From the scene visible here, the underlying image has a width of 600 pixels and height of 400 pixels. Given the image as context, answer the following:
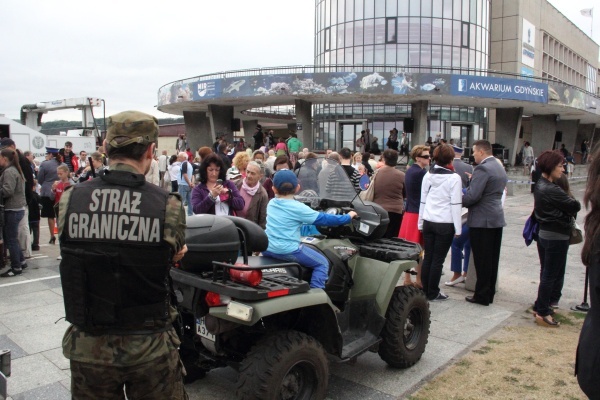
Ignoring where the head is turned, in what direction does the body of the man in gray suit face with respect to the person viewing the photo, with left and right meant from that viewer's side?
facing away from the viewer and to the left of the viewer

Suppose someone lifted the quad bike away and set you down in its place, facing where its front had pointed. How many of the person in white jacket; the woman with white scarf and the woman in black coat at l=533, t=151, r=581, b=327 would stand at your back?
0

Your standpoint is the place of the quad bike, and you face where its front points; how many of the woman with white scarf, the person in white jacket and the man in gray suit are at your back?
0

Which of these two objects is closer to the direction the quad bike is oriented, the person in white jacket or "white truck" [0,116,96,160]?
the person in white jacket

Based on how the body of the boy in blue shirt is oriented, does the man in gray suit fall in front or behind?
in front

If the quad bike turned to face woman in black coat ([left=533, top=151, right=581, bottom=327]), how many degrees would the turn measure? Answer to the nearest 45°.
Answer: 0° — it already faces them

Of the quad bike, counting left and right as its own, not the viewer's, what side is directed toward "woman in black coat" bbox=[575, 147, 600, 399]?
right

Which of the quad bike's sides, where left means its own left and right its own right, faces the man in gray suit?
front

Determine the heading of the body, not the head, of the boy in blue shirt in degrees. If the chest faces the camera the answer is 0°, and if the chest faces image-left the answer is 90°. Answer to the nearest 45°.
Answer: approximately 225°

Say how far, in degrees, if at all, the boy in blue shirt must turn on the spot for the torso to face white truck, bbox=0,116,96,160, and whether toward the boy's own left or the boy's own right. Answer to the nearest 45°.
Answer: approximately 90° to the boy's own left

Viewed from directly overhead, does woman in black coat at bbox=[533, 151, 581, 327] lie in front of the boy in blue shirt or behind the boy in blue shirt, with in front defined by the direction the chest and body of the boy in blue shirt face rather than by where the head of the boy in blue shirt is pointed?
in front
